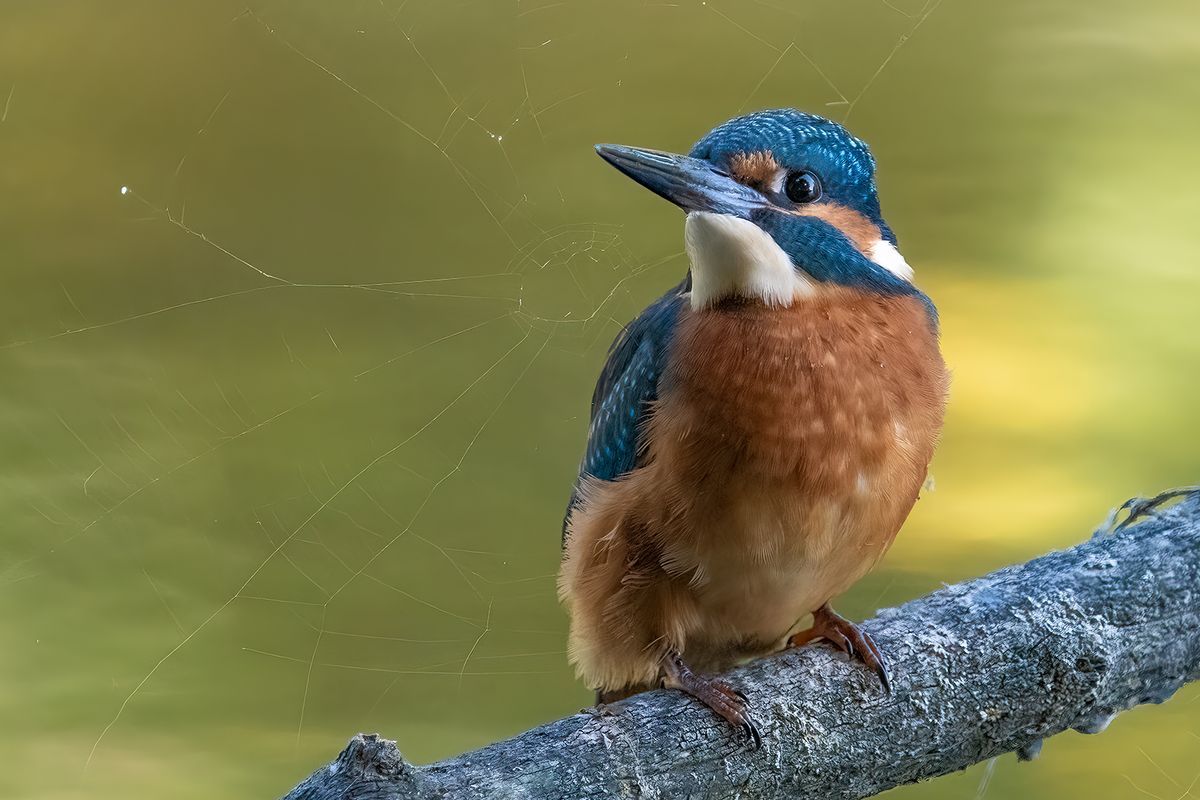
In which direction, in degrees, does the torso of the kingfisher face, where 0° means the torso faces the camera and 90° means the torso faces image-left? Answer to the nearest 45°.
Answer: approximately 315°
